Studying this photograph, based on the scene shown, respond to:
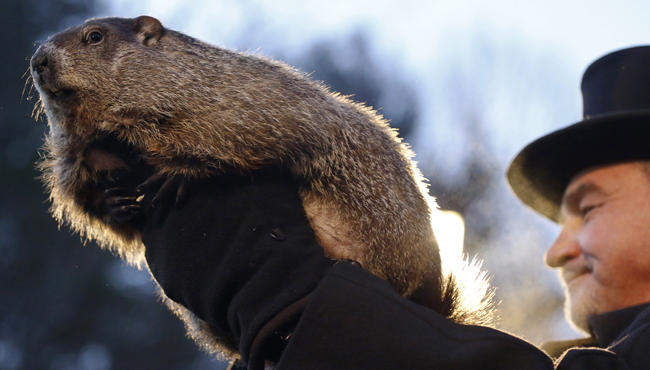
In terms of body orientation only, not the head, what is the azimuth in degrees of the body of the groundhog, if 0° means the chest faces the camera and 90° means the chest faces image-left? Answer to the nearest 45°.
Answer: approximately 90°

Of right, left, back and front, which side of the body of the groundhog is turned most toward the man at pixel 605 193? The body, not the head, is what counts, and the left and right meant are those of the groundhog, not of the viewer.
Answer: back

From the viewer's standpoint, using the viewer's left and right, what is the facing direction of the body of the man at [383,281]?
facing to the left of the viewer

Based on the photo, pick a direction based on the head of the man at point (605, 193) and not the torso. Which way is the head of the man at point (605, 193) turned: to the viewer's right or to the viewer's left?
to the viewer's left

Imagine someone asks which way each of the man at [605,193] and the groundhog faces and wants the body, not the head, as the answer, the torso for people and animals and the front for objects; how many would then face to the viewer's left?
2
